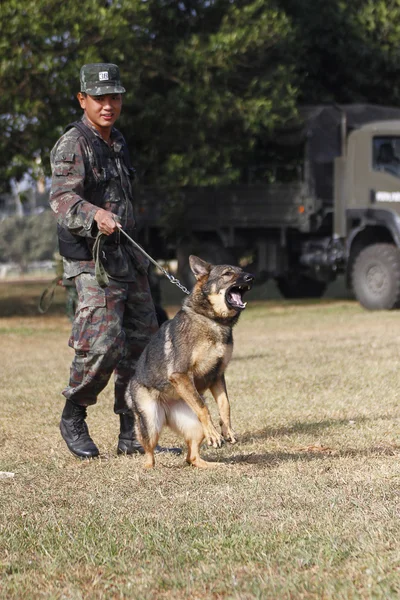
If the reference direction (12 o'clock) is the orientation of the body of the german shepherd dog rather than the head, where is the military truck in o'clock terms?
The military truck is roughly at 8 o'clock from the german shepherd dog.

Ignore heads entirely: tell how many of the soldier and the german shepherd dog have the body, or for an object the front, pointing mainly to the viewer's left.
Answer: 0

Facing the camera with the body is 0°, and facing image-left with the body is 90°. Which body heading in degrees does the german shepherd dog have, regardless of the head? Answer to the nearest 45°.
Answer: approximately 315°

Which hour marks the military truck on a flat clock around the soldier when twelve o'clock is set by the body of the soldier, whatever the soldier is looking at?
The military truck is roughly at 8 o'clock from the soldier.

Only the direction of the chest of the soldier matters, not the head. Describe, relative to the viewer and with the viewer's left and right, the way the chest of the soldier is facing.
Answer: facing the viewer and to the right of the viewer

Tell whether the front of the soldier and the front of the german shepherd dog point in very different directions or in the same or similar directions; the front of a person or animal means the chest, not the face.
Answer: same or similar directions
